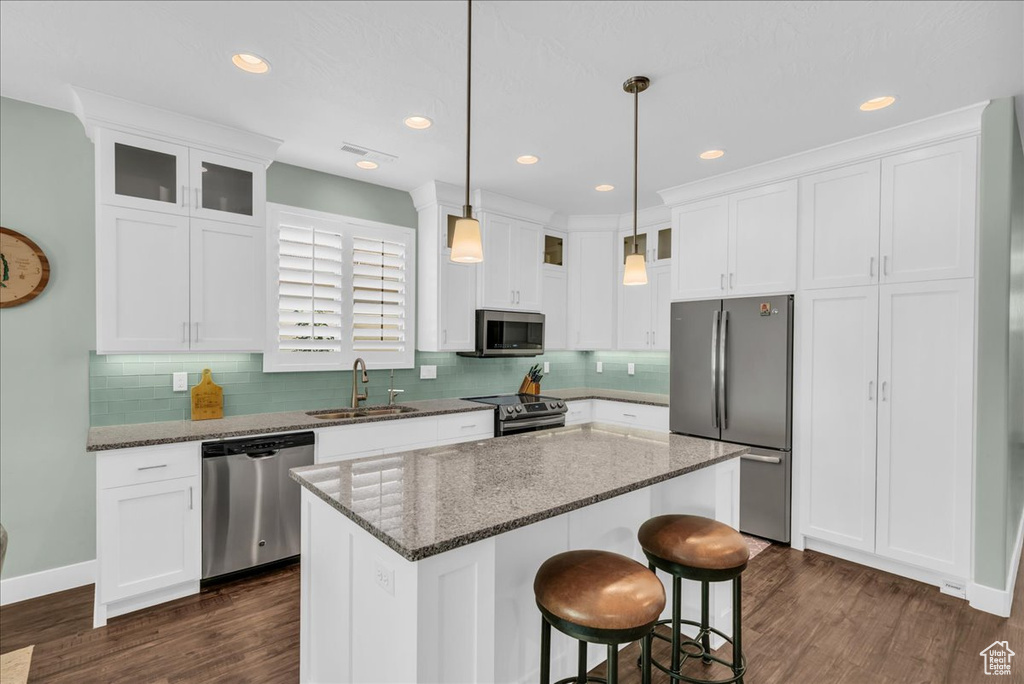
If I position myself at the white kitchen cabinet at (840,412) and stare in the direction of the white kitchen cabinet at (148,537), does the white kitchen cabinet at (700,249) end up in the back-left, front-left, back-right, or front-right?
front-right

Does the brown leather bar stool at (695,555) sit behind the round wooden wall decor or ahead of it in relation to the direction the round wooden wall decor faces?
ahead

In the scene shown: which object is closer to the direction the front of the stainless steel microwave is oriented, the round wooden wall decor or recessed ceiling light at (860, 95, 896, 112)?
the recessed ceiling light

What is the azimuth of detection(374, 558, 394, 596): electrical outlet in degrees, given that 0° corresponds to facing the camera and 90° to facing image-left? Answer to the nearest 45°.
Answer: approximately 45°

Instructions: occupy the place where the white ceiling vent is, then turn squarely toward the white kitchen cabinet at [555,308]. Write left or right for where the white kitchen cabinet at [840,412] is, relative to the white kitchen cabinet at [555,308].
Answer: right

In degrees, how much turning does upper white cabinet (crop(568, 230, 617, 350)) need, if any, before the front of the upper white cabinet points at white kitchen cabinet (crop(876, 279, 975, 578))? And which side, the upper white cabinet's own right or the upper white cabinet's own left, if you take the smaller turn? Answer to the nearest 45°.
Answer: approximately 45° to the upper white cabinet's own left

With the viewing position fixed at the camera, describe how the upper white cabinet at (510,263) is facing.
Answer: facing the viewer and to the right of the viewer

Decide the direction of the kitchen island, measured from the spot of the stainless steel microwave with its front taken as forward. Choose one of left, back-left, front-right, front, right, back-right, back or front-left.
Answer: front-right

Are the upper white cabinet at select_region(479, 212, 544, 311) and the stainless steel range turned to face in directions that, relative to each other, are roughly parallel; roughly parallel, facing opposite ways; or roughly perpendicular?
roughly parallel

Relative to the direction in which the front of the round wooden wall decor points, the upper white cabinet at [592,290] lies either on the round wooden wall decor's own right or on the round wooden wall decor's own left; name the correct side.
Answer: on the round wooden wall decor's own left

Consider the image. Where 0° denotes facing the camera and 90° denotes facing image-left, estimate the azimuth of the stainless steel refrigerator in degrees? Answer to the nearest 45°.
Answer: approximately 45°

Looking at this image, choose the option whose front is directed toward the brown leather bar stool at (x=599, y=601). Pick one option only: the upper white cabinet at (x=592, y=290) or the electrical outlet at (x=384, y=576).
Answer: the upper white cabinet

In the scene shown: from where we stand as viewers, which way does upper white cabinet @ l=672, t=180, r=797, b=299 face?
facing the viewer and to the left of the viewer

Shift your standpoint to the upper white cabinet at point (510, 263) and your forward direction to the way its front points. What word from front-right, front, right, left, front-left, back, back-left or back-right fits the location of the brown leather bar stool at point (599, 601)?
front-right

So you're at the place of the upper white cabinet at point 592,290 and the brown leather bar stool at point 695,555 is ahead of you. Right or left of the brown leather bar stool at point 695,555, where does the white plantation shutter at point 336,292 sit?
right

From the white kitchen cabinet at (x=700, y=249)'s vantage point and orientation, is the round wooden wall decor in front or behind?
in front
